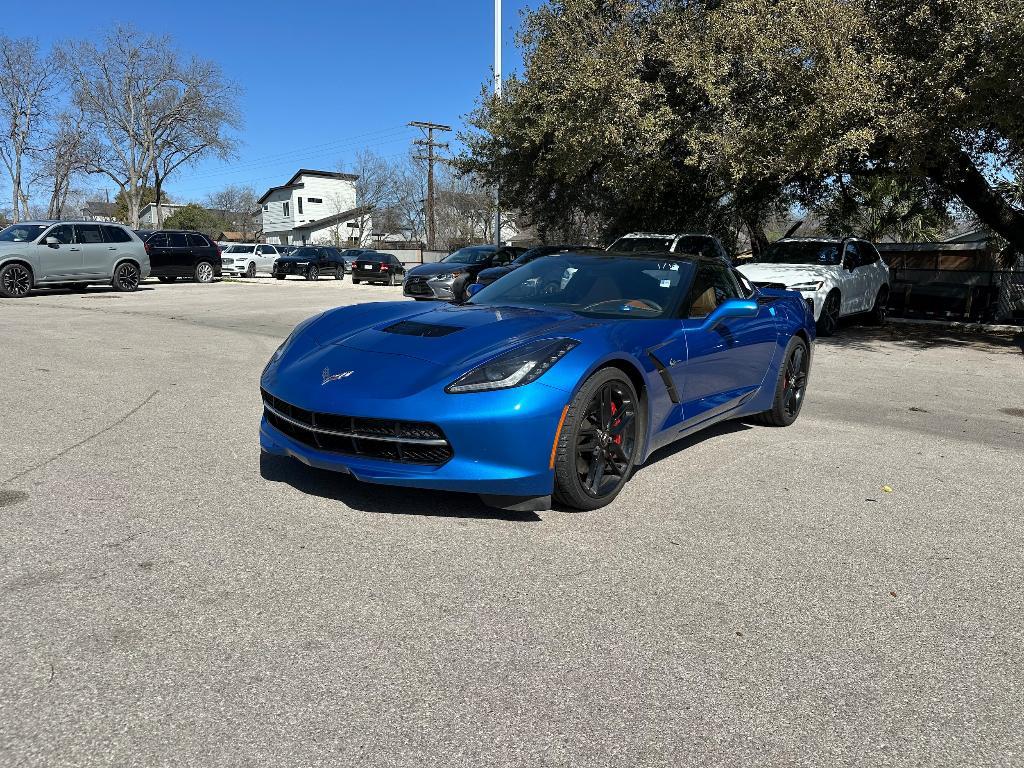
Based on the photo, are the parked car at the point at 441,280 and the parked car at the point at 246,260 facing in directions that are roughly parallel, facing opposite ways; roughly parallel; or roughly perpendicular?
roughly parallel

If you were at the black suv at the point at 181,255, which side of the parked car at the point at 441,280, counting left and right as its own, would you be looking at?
right

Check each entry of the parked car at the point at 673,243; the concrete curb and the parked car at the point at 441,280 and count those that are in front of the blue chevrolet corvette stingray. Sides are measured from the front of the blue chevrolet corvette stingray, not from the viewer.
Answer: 0

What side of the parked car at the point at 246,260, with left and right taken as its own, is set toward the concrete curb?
left

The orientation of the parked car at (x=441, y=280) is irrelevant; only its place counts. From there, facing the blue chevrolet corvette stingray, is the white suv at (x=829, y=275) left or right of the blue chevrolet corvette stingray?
left

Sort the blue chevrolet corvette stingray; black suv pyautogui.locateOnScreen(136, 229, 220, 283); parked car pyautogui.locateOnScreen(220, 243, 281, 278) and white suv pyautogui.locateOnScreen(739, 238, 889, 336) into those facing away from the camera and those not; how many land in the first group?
0

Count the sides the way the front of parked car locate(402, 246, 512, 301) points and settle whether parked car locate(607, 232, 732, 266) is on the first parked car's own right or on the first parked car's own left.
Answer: on the first parked car's own left

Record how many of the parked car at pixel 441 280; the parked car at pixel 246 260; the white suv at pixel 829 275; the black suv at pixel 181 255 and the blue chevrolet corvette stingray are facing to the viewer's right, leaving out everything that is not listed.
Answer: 0

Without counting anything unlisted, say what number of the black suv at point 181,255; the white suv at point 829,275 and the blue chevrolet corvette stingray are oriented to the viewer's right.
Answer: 0

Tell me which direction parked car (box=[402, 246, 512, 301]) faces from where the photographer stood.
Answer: facing the viewer and to the left of the viewer
